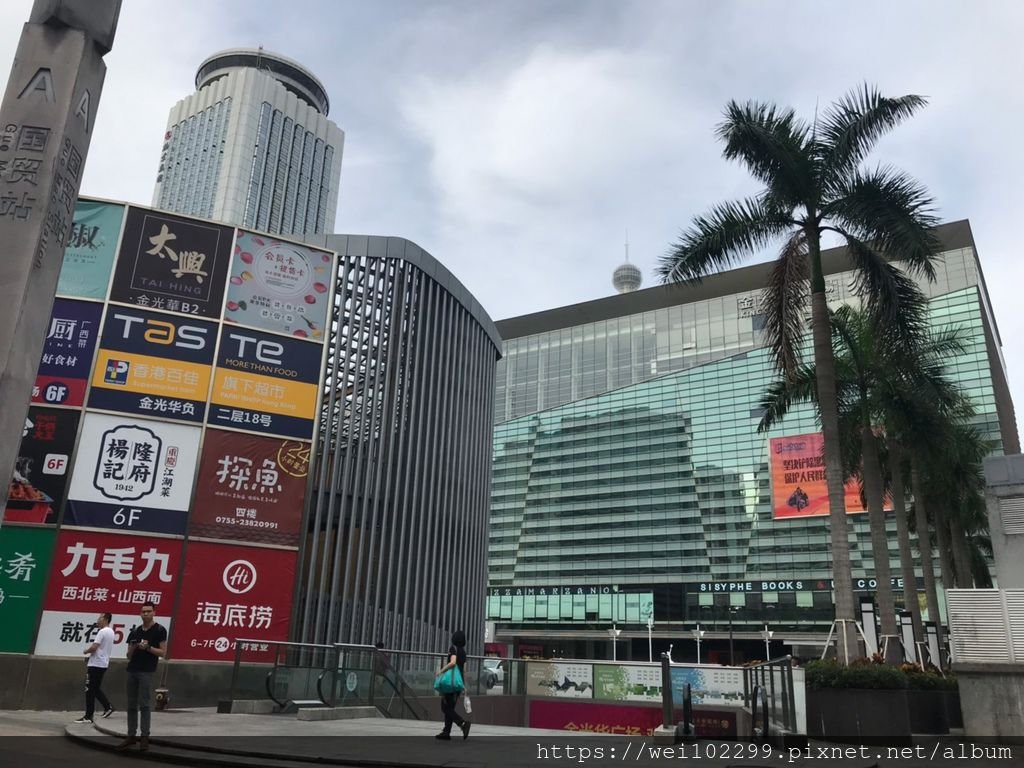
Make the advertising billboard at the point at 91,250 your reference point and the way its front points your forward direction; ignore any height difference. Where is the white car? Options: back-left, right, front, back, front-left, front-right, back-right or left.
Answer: left

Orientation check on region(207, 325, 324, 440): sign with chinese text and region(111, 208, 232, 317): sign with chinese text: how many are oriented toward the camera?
2

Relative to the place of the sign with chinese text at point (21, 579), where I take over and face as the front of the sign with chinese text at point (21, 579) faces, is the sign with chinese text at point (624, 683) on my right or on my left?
on my left

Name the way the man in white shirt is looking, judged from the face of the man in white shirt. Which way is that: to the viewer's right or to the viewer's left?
to the viewer's left

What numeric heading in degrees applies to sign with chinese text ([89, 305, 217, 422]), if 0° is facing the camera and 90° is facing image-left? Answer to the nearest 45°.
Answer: approximately 0°
